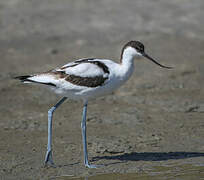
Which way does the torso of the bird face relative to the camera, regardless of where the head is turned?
to the viewer's right
